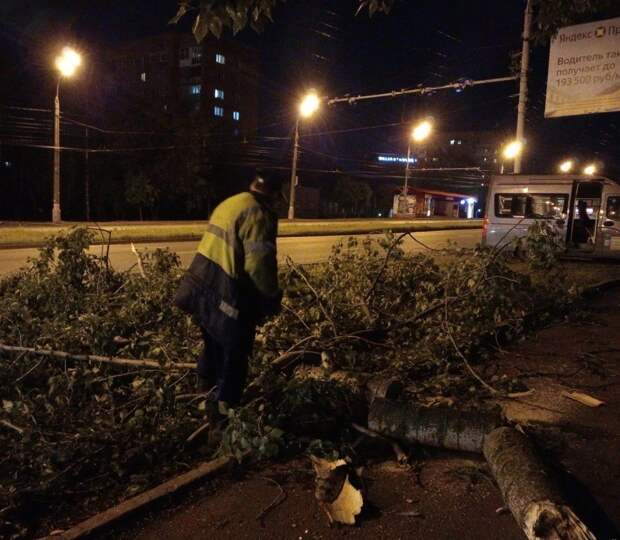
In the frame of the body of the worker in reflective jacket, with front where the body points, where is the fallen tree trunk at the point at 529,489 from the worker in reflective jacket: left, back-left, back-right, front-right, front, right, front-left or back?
right

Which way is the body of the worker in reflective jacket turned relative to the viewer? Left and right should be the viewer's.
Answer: facing away from the viewer and to the right of the viewer

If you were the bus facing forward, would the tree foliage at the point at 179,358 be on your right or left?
on your right

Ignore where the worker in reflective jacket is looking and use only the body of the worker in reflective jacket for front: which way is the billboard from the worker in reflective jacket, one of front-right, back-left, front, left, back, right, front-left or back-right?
front

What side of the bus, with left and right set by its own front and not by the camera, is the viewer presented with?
right

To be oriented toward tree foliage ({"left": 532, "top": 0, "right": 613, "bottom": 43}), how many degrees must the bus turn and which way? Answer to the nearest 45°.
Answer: approximately 90° to its right

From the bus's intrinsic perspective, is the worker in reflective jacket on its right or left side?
on its right

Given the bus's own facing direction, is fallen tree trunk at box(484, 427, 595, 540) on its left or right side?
on its right

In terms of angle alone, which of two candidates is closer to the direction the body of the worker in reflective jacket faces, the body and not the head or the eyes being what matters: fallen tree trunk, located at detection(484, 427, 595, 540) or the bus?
the bus

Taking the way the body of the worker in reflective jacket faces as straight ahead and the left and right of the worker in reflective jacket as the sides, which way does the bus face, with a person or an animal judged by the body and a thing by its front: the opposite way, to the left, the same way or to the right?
to the right

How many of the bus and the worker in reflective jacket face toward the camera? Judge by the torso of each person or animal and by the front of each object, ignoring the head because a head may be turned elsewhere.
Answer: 0
